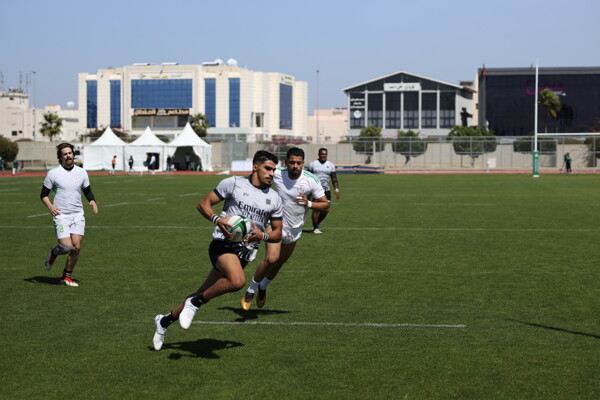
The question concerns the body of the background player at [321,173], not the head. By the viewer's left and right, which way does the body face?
facing the viewer

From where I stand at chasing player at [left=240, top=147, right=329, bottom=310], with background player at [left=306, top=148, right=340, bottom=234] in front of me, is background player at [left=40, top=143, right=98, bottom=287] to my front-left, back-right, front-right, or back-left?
front-left

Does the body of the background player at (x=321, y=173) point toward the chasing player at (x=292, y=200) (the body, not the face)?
yes

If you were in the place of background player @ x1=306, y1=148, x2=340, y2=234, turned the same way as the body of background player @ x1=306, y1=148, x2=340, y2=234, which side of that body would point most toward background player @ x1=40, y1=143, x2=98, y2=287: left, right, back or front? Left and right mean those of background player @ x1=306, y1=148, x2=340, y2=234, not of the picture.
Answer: front

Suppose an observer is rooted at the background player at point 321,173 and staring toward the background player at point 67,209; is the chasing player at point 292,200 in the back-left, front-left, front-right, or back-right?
front-left
